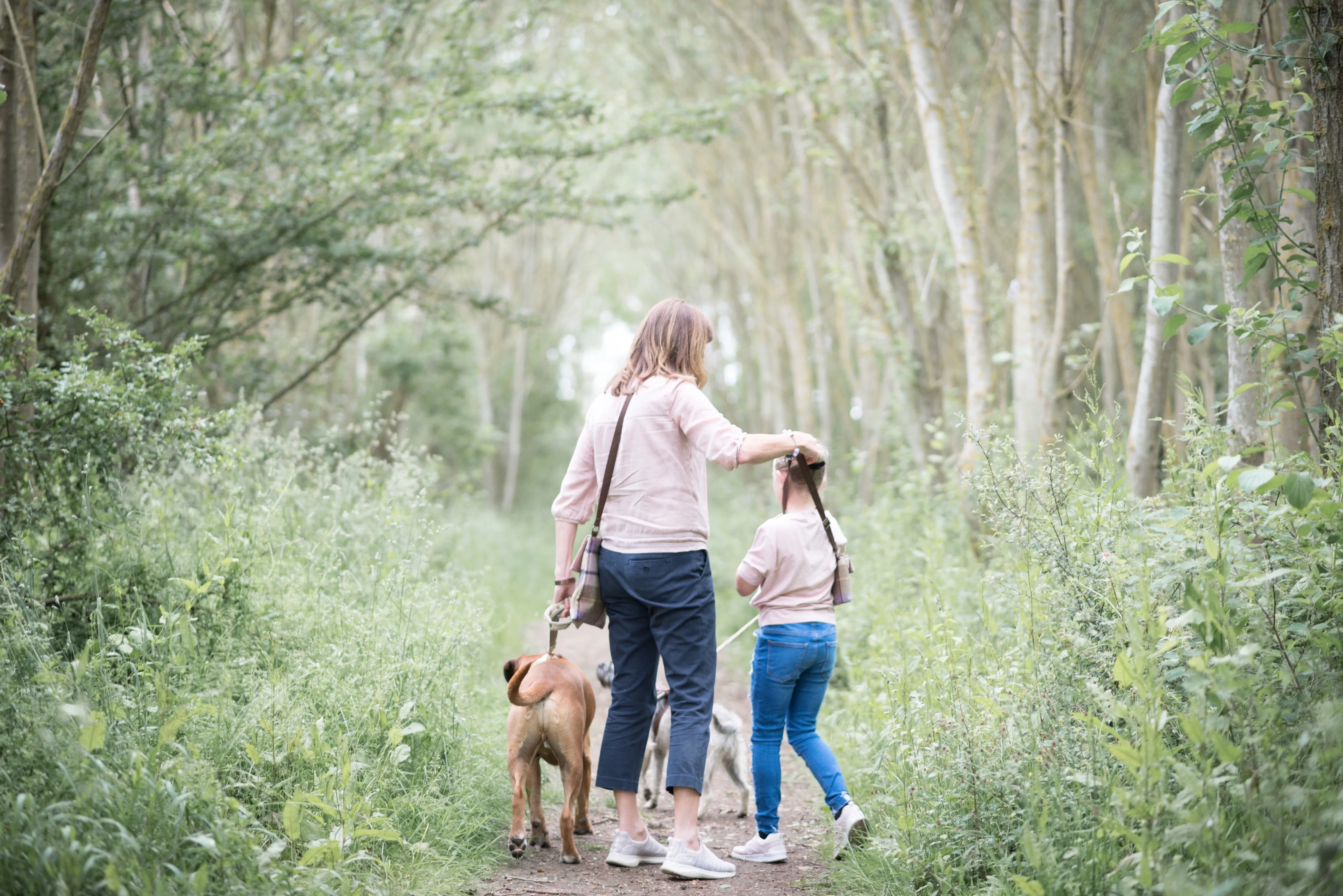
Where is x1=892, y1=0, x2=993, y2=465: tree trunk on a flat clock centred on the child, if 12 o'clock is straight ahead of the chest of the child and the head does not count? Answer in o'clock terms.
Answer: The tree trunk is roughly at 2 o'clock from the child.

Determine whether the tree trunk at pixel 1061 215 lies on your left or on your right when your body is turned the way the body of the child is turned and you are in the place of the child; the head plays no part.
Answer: on your right

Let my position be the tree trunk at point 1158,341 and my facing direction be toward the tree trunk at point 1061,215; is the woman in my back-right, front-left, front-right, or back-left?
back-left

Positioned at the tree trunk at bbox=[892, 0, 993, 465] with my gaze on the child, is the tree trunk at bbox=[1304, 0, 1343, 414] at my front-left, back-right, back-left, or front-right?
front-left

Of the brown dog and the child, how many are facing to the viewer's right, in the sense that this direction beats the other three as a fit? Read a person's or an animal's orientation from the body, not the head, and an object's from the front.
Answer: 0

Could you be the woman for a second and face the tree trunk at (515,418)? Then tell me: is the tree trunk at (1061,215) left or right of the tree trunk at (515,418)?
right

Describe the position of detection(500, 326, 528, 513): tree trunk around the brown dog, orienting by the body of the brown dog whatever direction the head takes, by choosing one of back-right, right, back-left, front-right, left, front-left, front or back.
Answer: front

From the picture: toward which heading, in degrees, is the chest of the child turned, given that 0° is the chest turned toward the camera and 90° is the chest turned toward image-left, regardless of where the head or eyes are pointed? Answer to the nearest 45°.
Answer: approximately 135°

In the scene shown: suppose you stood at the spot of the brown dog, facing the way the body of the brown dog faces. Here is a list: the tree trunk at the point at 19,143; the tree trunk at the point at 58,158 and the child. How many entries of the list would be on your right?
1

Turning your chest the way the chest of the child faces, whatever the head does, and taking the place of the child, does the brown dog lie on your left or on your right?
on your left

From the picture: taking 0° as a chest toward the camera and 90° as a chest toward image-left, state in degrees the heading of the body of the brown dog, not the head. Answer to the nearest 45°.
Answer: approximately 180°

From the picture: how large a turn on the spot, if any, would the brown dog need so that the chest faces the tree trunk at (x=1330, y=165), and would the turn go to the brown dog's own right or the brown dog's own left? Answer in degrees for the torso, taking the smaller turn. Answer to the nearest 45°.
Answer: approximately 90° to the brown dog's own right
